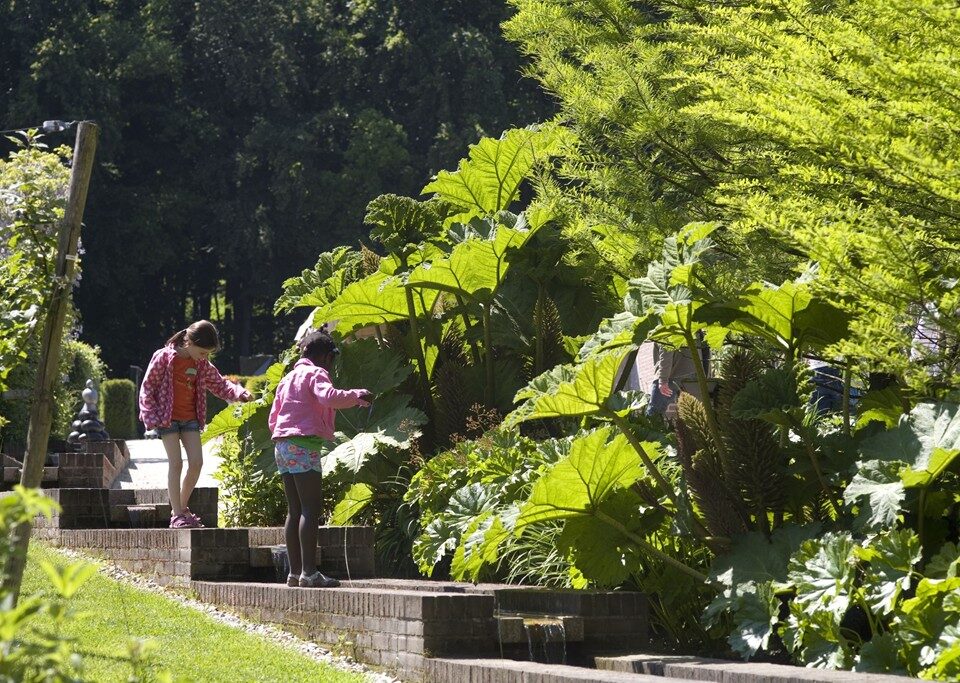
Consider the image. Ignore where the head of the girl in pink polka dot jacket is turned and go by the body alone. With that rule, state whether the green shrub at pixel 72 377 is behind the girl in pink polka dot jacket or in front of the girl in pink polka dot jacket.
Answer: behind

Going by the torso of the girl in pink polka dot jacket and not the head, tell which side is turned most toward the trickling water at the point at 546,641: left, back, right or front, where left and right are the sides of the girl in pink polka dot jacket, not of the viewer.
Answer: front

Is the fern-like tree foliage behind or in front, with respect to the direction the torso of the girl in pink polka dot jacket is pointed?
in front

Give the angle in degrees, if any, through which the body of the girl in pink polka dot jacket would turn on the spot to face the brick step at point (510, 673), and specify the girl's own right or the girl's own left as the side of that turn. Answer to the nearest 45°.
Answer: approximately 45° to the girl's own right

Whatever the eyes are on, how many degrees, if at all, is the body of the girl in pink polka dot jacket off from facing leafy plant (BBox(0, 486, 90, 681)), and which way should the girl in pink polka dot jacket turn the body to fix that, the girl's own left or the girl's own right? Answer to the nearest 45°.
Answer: approximately 45° to the girl's own right

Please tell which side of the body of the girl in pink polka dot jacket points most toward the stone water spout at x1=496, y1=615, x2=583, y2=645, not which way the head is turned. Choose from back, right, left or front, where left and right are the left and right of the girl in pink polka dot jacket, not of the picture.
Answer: front

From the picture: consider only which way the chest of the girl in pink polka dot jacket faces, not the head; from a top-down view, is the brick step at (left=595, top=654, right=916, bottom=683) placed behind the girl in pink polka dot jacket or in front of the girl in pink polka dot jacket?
in front

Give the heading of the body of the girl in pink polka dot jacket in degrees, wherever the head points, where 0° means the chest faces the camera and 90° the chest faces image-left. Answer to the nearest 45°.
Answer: approximately 315°
